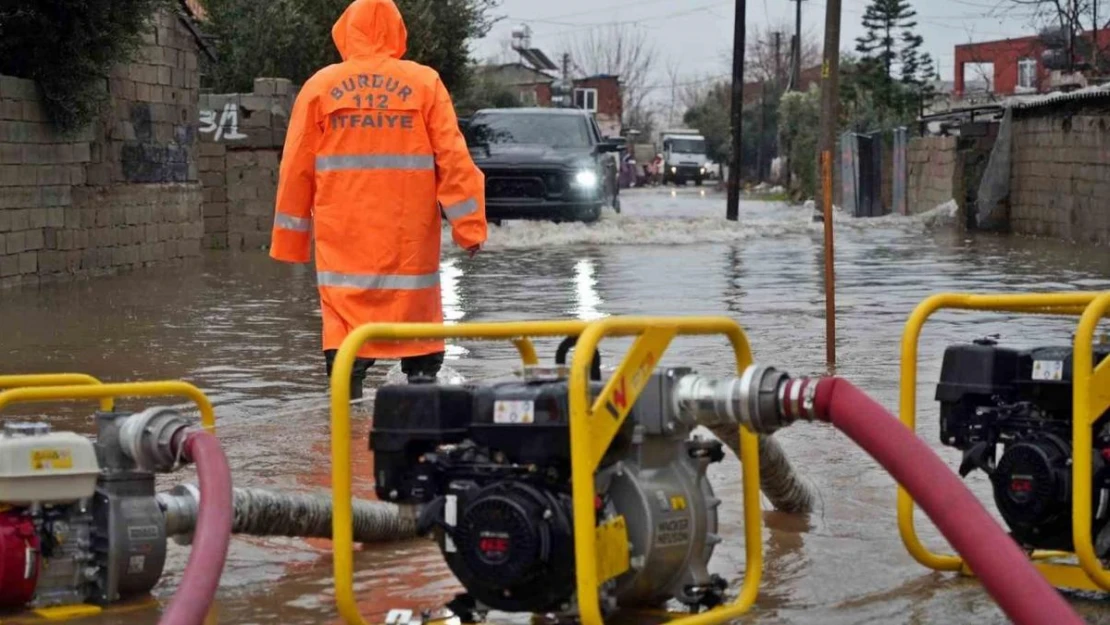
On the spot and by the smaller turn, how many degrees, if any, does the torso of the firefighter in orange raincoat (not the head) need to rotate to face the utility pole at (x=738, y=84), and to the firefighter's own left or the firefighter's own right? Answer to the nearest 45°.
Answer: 0° — they already face it

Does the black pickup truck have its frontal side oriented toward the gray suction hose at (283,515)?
yes

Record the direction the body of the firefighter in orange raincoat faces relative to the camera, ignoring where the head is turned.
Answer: away from the camera

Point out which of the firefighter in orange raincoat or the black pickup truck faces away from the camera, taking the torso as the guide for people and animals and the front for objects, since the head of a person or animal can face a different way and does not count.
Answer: the firefighter in orange raincoat

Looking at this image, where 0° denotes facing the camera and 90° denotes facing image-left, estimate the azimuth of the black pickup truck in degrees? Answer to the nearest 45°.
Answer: approximately 0°

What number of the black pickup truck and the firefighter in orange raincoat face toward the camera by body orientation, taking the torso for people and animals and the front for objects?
1

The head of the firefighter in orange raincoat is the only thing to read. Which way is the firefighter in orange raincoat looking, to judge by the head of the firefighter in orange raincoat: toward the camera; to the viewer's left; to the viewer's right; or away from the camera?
away from the camera

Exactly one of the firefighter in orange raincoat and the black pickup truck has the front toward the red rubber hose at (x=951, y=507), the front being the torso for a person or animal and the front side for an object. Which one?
the black pickup truck

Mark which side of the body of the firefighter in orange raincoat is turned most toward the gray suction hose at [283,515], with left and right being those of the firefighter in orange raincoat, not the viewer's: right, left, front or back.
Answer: back

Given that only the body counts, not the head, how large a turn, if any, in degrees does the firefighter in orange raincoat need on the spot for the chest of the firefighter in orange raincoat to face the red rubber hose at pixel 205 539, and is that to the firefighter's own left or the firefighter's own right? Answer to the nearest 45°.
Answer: approximately 180°

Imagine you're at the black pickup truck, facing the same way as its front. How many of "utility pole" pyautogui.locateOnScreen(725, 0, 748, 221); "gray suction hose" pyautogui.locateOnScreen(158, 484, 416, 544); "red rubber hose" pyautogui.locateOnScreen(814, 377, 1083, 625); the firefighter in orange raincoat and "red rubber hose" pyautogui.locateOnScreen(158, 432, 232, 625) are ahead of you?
4

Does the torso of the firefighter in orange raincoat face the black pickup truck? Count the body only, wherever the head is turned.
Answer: yes

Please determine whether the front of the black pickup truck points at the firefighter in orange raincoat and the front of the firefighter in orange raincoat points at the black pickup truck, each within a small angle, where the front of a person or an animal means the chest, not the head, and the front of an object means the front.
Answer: yes

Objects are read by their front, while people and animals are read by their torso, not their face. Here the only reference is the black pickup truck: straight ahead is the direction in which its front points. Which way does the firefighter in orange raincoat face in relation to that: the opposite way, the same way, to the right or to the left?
the opposite way

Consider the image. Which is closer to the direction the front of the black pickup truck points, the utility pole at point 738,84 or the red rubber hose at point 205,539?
the red rubber hose

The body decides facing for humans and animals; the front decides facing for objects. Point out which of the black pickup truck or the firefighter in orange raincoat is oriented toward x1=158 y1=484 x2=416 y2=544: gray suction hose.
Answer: the black pickup truck
